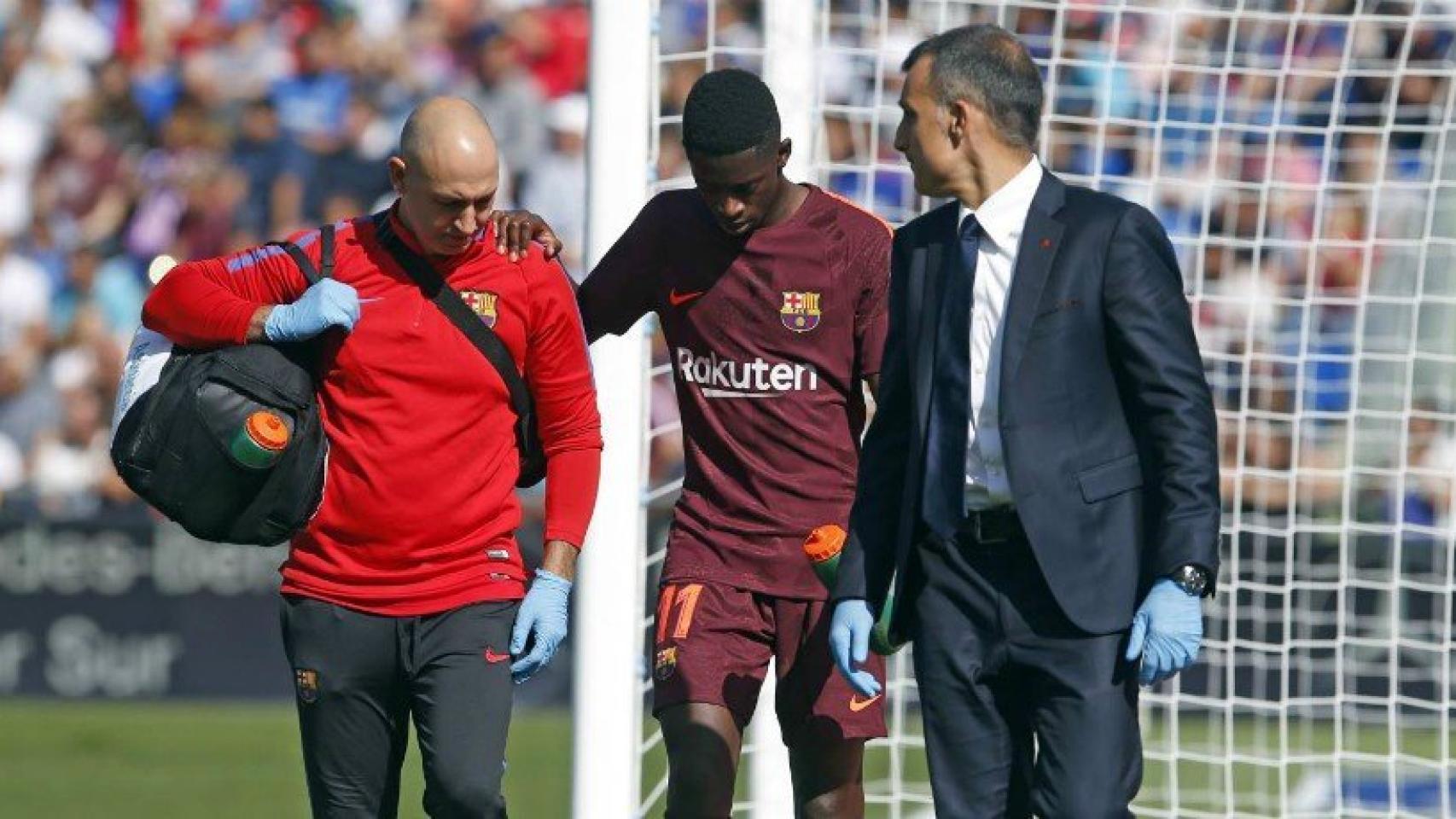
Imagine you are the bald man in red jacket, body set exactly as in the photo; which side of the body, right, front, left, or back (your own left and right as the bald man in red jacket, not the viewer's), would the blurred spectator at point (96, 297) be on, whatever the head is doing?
back

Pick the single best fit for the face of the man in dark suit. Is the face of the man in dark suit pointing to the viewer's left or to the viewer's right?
to the viewer's left

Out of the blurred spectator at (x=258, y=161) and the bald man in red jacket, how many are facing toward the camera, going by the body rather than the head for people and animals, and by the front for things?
2

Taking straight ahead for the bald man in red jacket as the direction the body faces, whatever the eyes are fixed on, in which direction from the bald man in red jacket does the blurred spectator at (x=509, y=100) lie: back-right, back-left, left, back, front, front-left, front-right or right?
back

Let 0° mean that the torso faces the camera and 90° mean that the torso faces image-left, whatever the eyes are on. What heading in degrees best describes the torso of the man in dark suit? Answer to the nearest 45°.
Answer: approximately 45°

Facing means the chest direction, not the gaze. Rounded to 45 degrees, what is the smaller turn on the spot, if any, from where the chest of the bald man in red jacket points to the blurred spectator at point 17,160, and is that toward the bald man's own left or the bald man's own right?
approximately 180°

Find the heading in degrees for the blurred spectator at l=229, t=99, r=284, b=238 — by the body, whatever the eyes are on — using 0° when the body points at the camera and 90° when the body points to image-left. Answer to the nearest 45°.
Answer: approximately 0°

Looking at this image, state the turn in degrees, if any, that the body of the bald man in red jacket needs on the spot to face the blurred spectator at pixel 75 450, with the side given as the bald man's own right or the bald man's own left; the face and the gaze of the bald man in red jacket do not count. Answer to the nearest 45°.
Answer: approximately 180°

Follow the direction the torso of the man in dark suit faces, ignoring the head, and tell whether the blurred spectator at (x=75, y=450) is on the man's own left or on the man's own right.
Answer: on the man's own right
